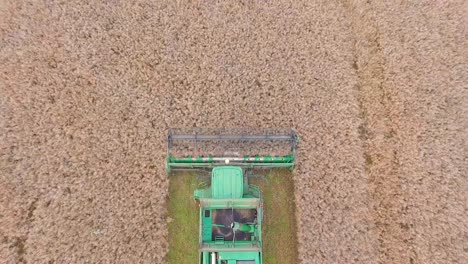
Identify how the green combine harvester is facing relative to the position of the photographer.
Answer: facing away from the viewer
